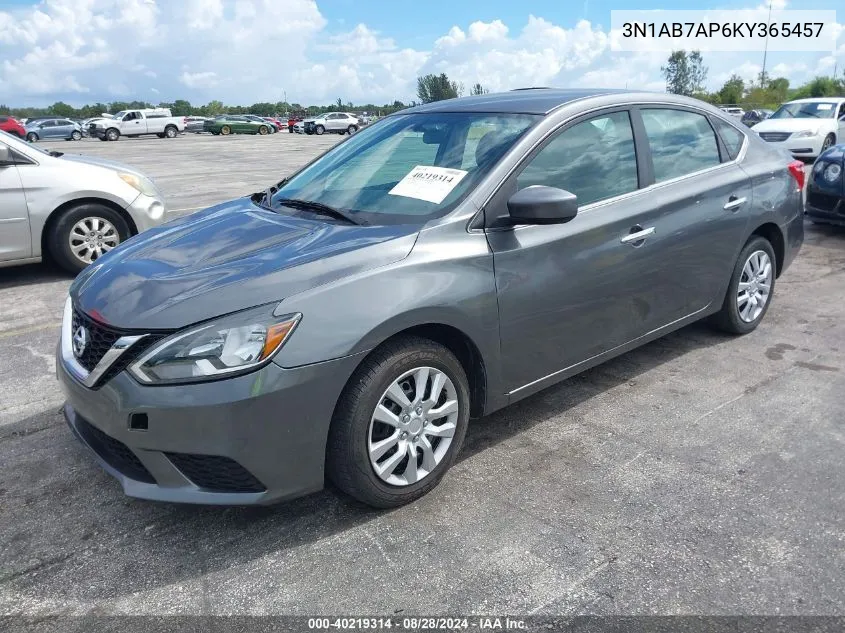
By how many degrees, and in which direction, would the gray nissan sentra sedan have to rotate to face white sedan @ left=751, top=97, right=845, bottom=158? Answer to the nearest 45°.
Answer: approximately 180°

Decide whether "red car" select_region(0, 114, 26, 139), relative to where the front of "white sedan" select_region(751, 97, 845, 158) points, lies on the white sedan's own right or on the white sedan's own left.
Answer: on the white sedan's own right

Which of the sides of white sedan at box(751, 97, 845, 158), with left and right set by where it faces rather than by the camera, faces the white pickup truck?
right

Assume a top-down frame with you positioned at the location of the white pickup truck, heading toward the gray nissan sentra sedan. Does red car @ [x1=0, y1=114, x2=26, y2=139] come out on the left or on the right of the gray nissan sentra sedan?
right

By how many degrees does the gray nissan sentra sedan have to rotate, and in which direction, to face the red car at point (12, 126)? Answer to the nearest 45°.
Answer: approximately 90° to its right

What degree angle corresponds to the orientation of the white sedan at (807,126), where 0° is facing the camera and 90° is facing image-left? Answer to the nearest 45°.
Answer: approximately 45°

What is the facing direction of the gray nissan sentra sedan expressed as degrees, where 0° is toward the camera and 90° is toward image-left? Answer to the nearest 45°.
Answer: approximately 45°
